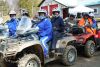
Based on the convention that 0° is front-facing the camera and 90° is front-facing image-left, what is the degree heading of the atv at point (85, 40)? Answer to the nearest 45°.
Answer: approximately 45°

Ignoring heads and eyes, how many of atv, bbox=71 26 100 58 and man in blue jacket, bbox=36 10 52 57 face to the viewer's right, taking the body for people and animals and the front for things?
0

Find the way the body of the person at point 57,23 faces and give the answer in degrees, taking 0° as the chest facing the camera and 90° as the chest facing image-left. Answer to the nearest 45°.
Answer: approximately 45°

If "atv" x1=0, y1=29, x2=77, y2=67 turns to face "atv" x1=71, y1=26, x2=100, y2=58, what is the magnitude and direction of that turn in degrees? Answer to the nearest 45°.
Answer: approximately 180°

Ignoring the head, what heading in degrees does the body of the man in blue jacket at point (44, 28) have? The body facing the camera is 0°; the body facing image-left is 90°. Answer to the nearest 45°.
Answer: approximately 45°
